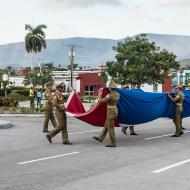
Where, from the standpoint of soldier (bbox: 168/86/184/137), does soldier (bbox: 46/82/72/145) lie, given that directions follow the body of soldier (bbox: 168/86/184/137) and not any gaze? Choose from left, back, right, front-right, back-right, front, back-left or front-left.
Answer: front-left

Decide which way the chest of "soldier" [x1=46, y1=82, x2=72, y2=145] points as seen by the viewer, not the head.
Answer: to the viewer's right

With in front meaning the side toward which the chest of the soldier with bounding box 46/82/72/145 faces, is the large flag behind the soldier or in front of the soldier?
in front

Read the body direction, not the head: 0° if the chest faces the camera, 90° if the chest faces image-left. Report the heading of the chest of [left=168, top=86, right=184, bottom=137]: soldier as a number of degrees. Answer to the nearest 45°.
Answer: approximately 90°

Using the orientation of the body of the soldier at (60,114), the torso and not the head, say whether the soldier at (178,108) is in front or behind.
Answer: in front

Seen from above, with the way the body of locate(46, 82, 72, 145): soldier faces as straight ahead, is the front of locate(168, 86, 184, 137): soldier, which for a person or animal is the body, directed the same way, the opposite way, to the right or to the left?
the opposite way

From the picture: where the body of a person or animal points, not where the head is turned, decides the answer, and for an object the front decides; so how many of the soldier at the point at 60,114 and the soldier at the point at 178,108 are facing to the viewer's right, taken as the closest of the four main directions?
1
